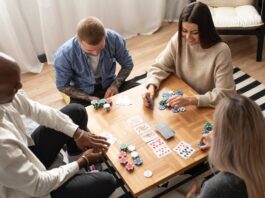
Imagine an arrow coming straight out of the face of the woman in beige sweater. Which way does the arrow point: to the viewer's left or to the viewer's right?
to the viewer's left

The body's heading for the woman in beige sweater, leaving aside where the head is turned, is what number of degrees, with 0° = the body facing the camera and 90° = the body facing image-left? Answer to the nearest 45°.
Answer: approximately 45°

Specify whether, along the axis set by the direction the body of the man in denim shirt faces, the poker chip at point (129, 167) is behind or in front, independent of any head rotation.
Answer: in front

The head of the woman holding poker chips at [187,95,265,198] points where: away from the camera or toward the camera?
away from the camera

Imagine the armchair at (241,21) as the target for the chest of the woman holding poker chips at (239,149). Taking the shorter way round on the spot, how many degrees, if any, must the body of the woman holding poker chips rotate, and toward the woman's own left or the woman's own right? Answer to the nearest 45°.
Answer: approximately 45° to the woman's own right

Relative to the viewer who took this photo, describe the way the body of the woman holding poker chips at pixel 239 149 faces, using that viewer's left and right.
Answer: facing away from the viewer and to the left of the viewer

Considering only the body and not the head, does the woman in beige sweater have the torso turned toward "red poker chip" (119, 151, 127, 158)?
yes

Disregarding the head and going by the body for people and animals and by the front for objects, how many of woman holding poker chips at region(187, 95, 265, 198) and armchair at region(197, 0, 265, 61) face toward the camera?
1

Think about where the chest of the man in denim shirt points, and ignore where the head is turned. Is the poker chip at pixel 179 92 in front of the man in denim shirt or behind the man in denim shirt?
in front

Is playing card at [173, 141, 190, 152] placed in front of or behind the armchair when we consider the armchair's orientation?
in front

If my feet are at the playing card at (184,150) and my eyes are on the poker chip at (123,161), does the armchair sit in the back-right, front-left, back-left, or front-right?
back-right
